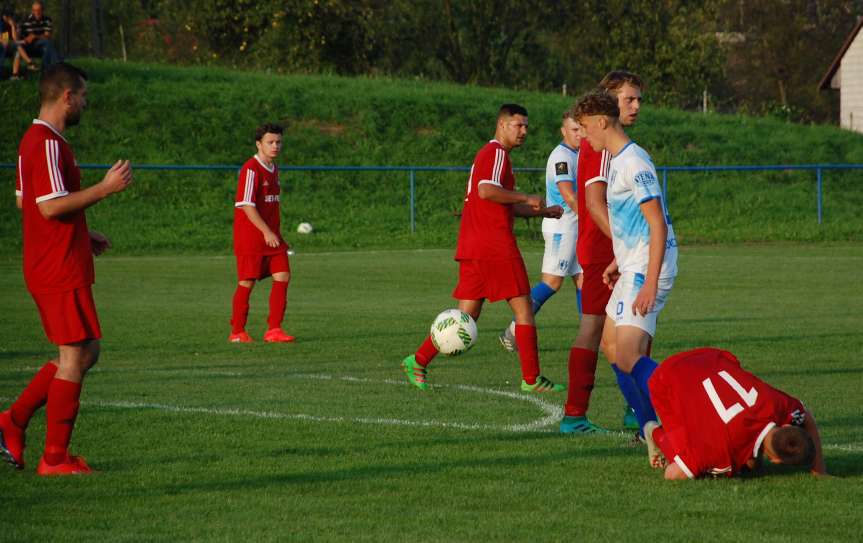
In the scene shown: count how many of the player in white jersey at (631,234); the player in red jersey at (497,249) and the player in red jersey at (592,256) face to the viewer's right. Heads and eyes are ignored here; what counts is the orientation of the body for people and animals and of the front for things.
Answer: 2

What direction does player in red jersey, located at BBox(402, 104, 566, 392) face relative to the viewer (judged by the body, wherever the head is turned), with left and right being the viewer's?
facing to the right of the viewer

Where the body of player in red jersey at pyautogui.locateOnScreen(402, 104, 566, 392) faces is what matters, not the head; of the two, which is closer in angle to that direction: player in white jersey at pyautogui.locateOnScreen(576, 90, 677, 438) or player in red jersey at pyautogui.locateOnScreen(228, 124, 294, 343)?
the player in white jersey

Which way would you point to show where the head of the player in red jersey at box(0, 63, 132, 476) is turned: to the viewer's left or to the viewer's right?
to the viewer's right

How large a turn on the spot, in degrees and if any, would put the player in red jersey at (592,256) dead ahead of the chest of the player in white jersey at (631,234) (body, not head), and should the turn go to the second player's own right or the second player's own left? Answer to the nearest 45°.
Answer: approximately 90° to the second player's own right

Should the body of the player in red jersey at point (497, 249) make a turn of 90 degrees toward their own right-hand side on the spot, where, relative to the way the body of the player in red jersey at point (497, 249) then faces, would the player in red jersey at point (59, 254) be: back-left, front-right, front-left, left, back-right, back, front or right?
front-right

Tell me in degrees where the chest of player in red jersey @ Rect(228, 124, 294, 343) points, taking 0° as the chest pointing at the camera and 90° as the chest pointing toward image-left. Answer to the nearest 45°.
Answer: approximately 315°

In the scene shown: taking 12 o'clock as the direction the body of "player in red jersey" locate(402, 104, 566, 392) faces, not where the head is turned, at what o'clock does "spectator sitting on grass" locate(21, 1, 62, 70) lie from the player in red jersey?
The spectator sitting on grass is roughly at 8 o'clock from the player in red jersey.

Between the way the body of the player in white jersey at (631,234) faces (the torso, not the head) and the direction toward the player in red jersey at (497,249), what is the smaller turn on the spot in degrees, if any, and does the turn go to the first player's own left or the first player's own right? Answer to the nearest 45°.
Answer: approximately 90° to the first player's own right

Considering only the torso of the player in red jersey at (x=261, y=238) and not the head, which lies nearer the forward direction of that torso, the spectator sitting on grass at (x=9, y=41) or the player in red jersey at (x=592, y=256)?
the player in red jersey

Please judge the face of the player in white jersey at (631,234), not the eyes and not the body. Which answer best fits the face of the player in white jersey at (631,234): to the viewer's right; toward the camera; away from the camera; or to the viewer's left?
to the viewer's left
